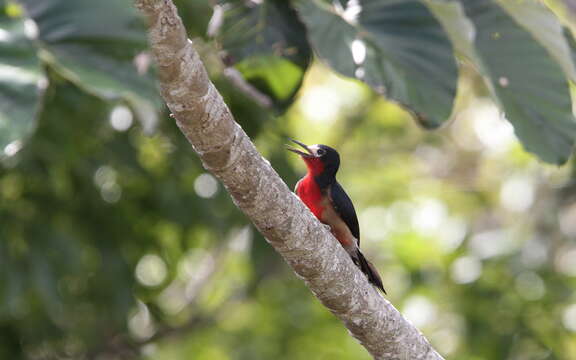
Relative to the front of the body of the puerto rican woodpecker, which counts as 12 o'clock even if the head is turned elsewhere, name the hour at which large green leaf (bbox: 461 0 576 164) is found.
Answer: The large green leaf is roughly at 5 o'clock from the puerto rican woodpecker.

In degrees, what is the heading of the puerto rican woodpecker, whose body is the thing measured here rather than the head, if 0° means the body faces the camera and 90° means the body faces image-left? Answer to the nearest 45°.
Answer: approximately 90°

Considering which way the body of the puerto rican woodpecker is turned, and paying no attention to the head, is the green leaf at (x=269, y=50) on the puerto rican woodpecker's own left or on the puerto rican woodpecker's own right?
on the puerto rican woodpecker's own right
